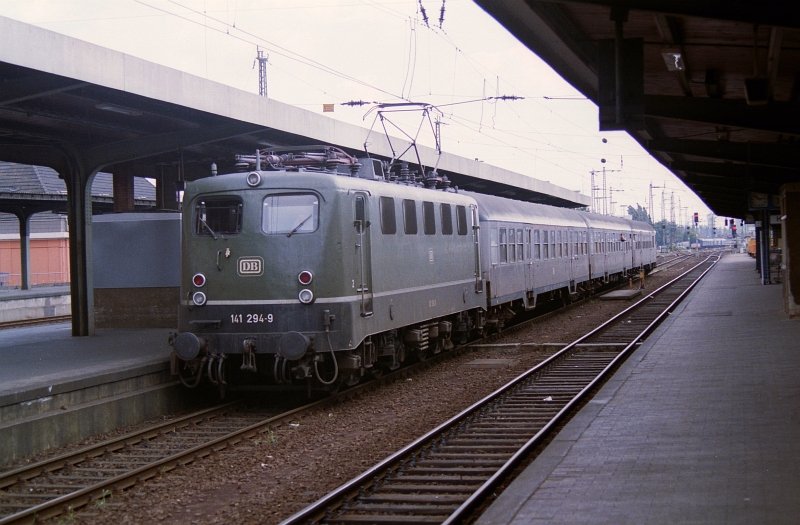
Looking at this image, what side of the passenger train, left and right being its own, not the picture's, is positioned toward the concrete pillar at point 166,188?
right

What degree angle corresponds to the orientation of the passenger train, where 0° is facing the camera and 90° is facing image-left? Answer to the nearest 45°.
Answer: approximately 45°

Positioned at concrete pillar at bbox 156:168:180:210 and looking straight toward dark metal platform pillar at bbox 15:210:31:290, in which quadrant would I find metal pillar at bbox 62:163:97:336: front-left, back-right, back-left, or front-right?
back-left

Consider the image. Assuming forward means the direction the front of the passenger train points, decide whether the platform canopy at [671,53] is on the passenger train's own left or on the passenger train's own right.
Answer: on the passenger train's own left
